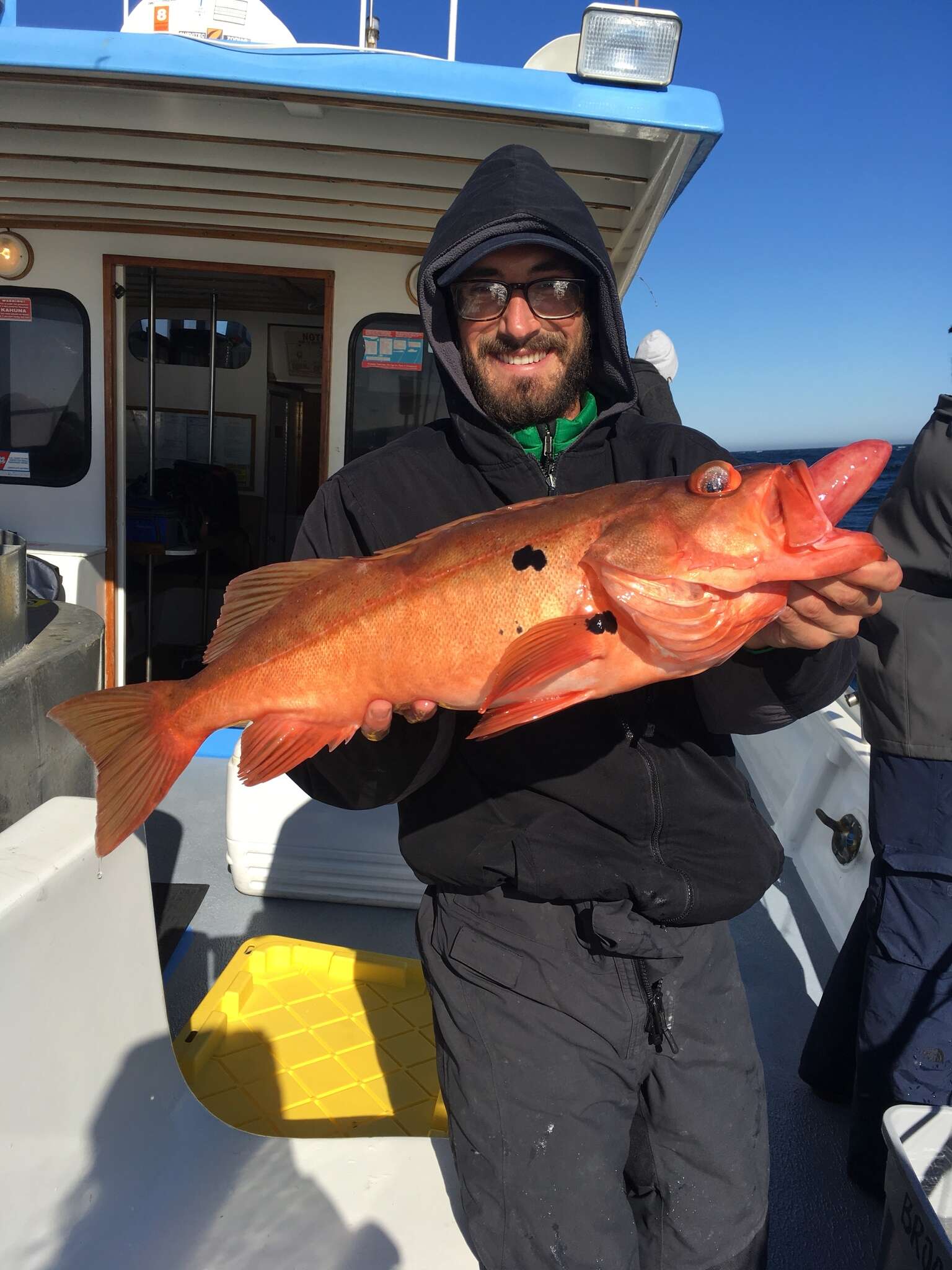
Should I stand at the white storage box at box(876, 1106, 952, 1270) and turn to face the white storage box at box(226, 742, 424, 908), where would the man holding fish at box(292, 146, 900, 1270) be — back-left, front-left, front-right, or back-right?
front-left

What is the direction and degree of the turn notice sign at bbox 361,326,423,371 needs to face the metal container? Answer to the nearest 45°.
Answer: approximately 45° to its right

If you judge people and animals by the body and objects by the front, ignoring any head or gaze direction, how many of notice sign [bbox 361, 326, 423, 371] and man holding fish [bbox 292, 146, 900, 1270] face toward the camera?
2

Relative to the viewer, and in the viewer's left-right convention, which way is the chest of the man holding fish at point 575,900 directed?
facing the viewer

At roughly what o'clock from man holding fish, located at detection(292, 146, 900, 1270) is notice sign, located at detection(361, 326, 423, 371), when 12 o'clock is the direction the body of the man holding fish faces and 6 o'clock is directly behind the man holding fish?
The notice sign is roughly at 5 o'clock from the man holding fish.

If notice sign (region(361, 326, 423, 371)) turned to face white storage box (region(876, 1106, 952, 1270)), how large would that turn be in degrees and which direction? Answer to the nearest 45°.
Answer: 0° — it already faces it
